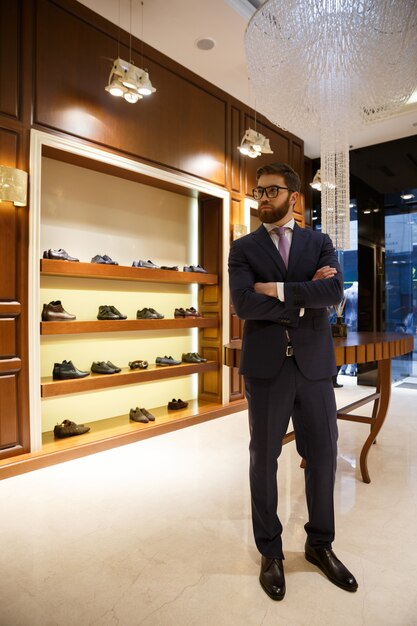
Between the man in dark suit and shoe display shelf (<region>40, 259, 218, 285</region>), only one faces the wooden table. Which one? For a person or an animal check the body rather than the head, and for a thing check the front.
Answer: the shoe display shelf

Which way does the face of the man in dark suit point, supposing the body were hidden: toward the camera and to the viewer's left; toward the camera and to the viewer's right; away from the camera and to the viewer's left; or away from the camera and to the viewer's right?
toward the camera and to the viewer's left

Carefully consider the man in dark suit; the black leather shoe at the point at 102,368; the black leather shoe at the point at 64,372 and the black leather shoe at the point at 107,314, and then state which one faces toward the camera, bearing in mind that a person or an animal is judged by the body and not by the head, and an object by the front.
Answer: the man in dark suit

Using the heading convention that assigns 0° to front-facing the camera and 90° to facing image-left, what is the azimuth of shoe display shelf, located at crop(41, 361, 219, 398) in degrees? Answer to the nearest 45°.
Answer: approximately 315°

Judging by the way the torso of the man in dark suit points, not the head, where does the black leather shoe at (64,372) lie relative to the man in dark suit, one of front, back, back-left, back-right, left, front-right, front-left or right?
back-right
